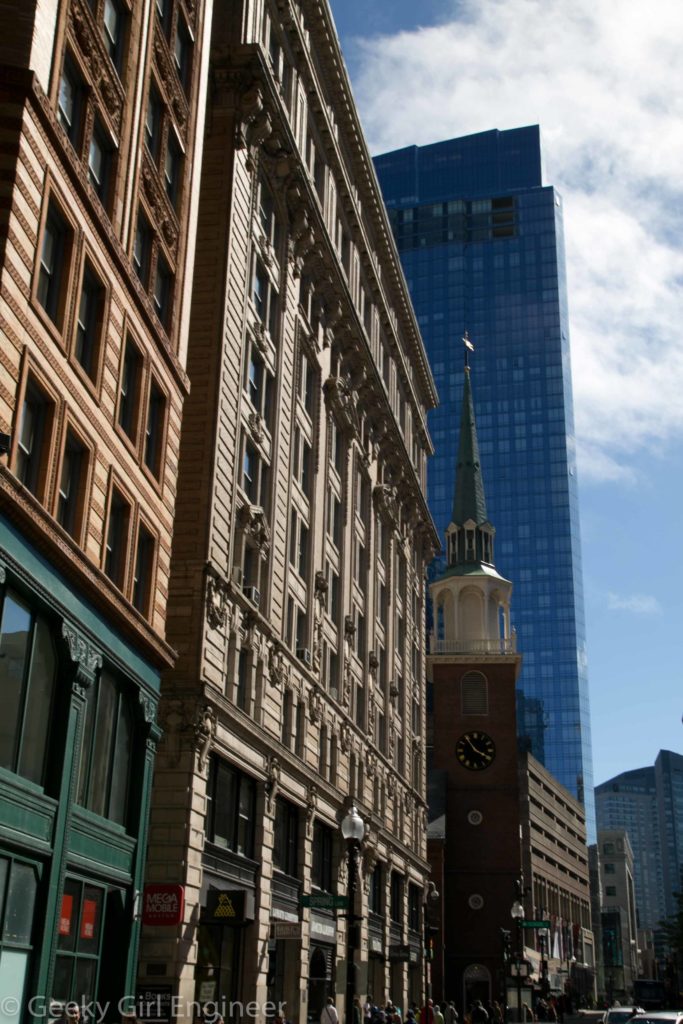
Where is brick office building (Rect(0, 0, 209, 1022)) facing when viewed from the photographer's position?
facing the viewer and to the right of the viewer

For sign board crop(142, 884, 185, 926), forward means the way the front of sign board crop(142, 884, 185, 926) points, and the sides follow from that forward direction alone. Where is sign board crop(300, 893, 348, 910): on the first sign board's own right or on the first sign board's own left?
on the first sign board's own left

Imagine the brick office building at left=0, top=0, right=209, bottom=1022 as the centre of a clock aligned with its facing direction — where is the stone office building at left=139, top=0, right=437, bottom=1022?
the stone office building at left=139, top=0, right=437, bottom=1022 is roughly at 8 o'clock from the brick office building at left=0, top=0, right=209, bottom=1022.

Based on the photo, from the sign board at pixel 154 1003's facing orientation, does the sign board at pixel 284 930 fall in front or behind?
behind

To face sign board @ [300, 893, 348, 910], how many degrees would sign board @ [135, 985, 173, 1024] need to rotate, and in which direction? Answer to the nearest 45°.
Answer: approximately 90° to its left

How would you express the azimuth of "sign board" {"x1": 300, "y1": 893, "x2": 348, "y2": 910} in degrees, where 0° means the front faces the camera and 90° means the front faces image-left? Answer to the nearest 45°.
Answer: approximately 0°

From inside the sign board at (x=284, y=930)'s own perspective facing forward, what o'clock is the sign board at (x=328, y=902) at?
the sign board at (x=328, y=902) is roughly at 12 o'clock from the sign board at (x=284, y=930).
